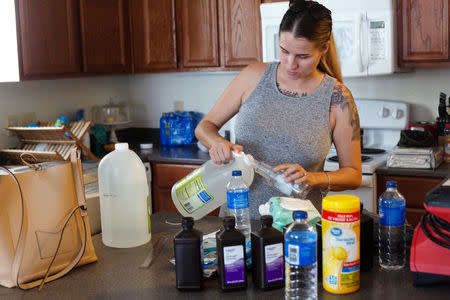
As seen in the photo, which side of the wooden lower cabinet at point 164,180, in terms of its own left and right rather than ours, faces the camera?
front

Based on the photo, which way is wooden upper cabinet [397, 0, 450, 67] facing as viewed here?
toward the camera

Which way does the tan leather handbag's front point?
toward the camera

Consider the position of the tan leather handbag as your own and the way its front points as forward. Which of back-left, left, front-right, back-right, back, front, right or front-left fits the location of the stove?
back-left

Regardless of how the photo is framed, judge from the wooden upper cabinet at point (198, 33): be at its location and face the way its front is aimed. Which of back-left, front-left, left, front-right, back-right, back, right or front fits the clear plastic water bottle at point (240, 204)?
front

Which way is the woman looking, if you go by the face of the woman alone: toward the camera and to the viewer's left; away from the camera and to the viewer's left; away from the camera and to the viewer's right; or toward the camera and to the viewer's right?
toward the camera and to the viewer's left

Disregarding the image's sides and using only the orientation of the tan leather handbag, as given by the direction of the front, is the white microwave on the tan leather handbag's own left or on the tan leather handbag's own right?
on the tan leather handbag's own left

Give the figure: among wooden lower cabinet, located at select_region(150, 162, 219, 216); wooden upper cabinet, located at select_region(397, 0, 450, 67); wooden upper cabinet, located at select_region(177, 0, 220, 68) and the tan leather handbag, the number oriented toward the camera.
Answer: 4

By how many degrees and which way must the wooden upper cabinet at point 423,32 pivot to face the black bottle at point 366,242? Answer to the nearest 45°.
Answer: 0° — it already faces it

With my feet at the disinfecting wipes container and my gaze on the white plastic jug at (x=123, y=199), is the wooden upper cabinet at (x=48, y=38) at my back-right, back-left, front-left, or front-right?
front-right
